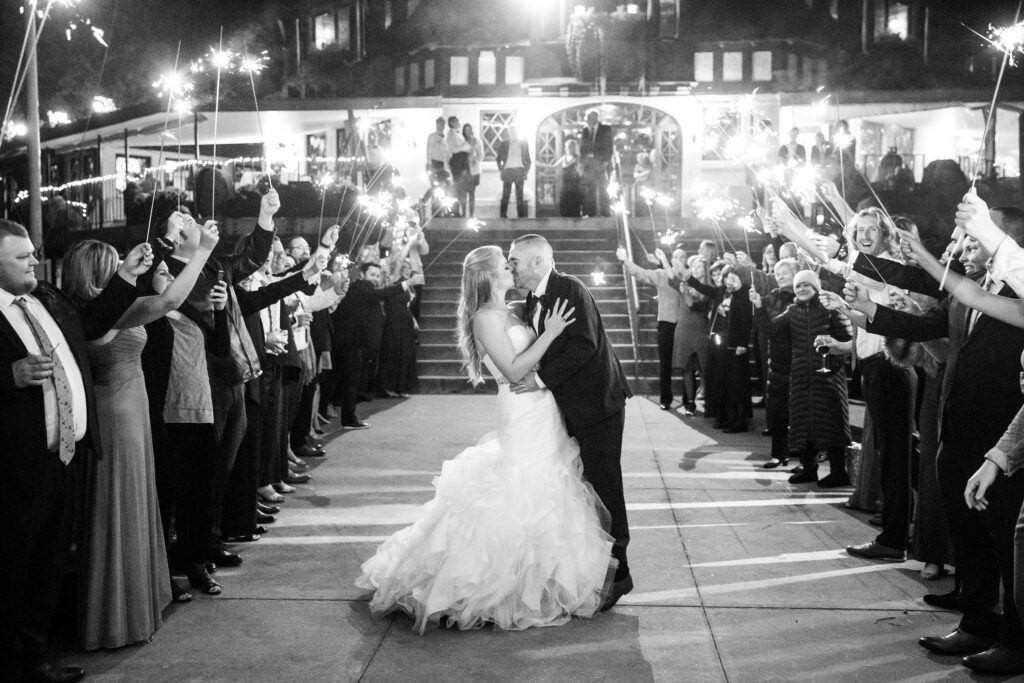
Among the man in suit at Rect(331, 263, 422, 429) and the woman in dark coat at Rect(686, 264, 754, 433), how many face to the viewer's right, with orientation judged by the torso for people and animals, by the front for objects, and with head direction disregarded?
1

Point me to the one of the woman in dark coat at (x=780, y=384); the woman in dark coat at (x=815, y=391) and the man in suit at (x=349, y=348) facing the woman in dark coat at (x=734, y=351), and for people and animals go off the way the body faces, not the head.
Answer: the man in suit

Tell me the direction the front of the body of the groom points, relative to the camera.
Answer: to the viewer's left

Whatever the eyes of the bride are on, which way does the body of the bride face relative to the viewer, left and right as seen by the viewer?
facing to the right of the viewer

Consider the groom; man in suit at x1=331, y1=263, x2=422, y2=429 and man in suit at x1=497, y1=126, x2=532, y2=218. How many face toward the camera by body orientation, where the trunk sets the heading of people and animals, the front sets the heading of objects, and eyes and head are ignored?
1

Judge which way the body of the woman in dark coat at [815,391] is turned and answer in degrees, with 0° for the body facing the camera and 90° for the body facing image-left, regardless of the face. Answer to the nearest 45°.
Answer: approximately 45°

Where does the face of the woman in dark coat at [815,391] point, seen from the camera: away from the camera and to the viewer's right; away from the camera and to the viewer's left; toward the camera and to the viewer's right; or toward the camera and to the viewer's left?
toward the camera and to the viewer's left

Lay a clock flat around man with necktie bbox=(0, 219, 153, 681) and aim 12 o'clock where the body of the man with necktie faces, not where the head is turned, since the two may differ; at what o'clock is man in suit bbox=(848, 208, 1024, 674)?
The man in suit is roughly at 11 o'clock from the man with necktie.

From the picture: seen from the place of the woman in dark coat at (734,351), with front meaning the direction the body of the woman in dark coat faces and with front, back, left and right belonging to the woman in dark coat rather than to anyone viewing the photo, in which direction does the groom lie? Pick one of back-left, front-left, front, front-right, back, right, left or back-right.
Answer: front-left

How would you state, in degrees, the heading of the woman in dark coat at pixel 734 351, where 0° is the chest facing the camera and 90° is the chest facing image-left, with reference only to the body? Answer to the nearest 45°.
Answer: approximately 45°

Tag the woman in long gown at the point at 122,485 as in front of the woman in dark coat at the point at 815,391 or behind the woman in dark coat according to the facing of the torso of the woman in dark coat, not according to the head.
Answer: in front

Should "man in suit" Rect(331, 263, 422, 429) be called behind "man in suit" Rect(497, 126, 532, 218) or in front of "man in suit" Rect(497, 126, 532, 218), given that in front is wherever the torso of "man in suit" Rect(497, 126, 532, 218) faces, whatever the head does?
in front

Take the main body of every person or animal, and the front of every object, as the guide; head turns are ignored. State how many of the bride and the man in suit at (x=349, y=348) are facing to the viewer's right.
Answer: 2
